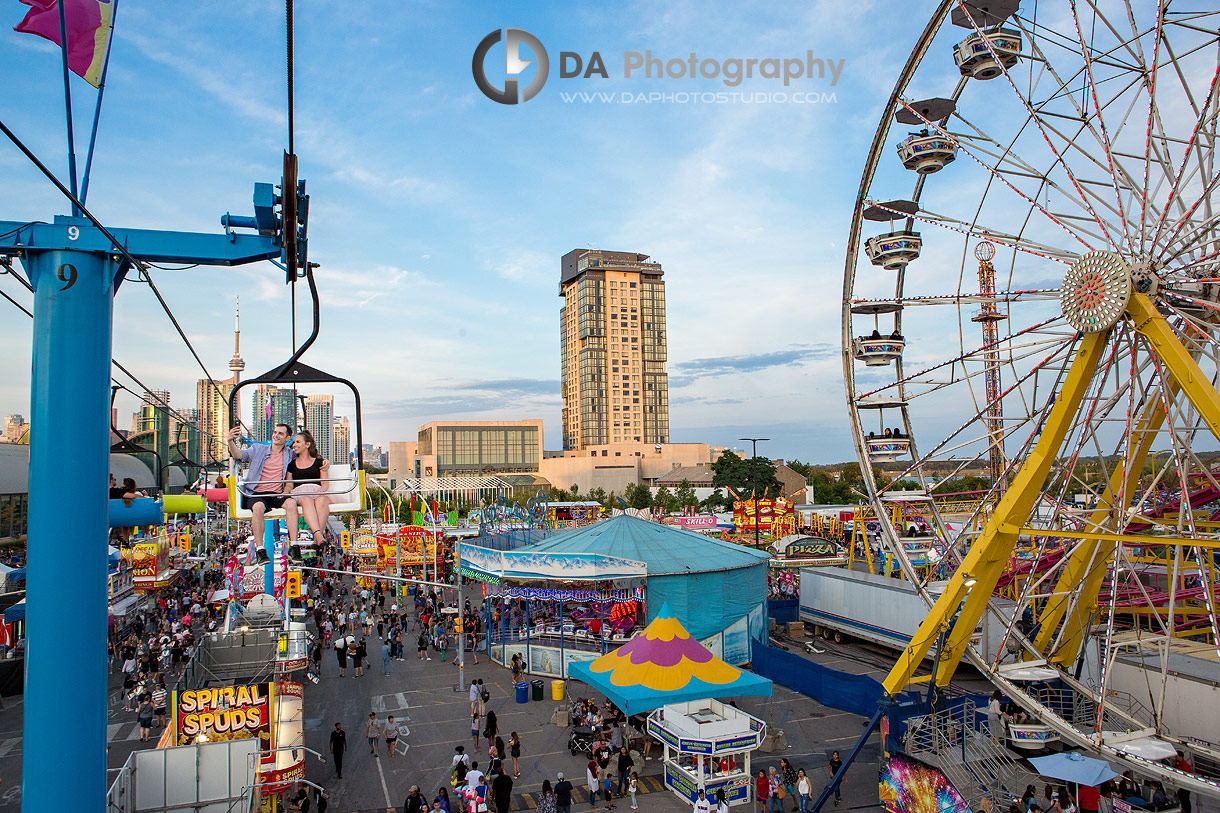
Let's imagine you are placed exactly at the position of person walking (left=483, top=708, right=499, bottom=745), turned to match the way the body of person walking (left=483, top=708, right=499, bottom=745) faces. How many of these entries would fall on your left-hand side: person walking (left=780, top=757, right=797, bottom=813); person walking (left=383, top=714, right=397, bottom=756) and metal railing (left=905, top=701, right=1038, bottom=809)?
1

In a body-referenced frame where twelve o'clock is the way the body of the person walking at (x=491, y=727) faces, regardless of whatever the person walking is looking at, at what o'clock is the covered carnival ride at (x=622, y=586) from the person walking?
The covered carnival ride is roughly at 1 o'clock from the person walking.

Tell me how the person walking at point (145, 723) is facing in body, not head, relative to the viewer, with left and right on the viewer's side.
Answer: facing away from the viewer

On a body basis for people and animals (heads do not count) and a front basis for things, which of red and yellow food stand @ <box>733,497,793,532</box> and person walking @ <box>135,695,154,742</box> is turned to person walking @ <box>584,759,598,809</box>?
the red and yellow food stand

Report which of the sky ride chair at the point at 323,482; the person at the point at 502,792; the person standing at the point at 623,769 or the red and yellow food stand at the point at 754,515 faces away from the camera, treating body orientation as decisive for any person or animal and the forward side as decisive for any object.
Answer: the person at the point at 502,792

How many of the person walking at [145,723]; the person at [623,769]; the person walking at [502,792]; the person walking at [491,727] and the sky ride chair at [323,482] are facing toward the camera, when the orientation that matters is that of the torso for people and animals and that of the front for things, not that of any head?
2

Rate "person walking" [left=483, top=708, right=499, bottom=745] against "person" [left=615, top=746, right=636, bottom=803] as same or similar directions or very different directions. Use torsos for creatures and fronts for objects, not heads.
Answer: very different directions

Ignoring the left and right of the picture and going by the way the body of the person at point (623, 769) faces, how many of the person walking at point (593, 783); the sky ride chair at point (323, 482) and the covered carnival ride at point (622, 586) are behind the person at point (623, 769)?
1

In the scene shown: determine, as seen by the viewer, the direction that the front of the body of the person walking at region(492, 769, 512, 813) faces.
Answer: away from the camera
